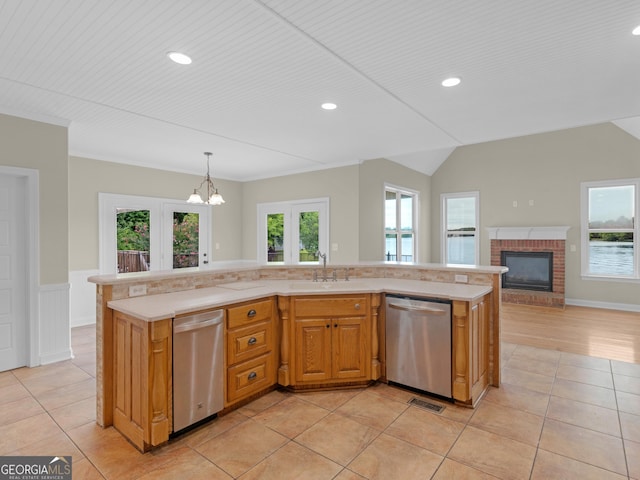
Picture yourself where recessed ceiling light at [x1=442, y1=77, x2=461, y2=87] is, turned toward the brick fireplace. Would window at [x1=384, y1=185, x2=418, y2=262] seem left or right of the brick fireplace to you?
left

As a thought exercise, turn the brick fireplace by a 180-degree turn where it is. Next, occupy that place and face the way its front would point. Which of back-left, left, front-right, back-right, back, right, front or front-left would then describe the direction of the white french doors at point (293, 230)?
back-left

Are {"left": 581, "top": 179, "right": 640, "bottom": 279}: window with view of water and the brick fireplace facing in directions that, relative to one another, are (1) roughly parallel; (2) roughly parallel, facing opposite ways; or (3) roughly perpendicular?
roughly parallel

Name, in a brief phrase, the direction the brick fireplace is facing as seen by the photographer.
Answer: facing the viewer

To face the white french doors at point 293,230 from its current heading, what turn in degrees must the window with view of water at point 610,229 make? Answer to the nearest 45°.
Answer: approximately 45° to its right

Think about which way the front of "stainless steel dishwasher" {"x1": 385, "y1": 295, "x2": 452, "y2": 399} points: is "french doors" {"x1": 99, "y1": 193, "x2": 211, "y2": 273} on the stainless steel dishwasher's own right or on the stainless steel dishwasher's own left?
on the stainless steel dishwasher's own right

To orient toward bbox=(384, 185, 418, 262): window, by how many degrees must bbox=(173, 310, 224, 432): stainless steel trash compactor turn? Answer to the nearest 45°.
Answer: approximately 90° to its left

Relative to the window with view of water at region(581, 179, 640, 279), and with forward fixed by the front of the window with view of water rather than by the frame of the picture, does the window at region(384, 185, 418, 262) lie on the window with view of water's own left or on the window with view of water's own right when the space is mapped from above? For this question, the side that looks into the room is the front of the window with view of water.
on the window with view of water's own right

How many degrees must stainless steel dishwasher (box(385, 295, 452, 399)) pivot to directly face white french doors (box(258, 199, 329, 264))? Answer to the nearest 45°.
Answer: approximately 90° to its right

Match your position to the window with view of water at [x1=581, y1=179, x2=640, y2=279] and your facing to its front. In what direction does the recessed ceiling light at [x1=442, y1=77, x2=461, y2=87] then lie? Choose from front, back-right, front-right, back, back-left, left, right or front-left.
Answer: front

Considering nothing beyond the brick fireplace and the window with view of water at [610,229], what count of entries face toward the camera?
2

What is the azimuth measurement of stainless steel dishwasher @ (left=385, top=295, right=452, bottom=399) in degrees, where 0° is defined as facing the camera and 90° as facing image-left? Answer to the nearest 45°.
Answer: approximately 45°

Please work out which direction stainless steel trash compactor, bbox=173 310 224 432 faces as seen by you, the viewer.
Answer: facing the viewer and to the right of the viewer

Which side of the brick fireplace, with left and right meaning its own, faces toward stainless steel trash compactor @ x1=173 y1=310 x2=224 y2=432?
front
